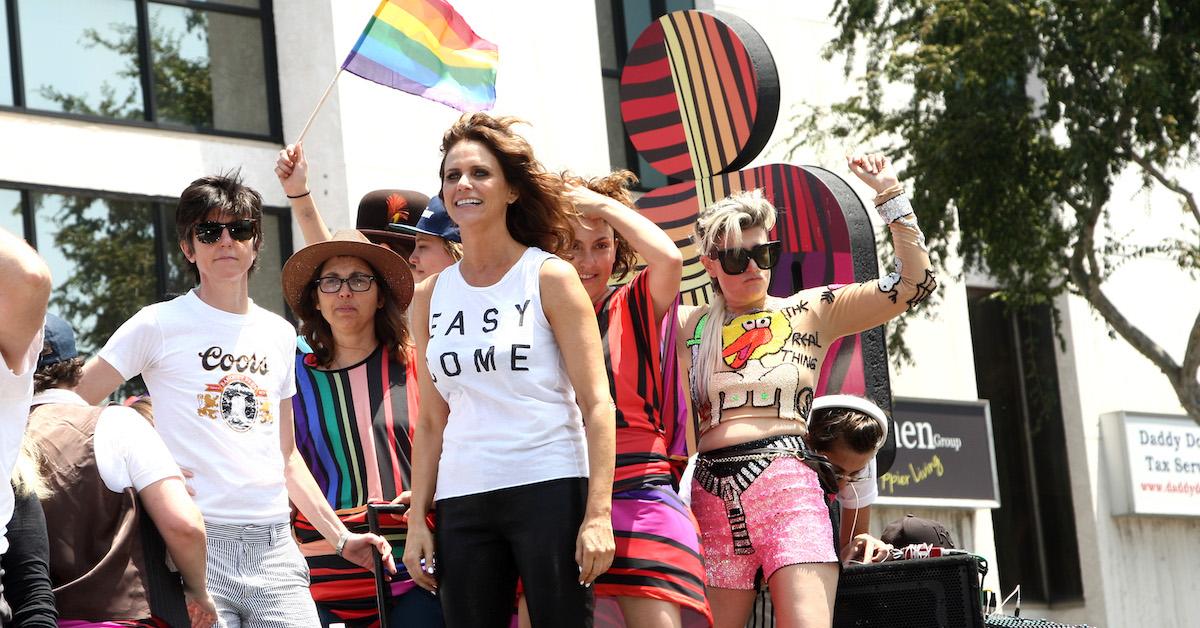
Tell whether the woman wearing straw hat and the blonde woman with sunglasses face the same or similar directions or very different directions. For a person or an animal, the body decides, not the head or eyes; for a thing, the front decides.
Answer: same or similar directions

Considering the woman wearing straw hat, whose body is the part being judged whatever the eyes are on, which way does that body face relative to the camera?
toward the camera

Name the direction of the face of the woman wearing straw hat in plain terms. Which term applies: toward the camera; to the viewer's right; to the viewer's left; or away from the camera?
toward the camera

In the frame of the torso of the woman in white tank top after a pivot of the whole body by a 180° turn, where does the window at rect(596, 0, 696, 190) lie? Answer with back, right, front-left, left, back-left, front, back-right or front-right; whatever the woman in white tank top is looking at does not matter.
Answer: front-left

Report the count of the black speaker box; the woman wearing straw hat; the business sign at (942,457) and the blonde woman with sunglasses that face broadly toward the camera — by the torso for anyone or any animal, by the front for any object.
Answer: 4

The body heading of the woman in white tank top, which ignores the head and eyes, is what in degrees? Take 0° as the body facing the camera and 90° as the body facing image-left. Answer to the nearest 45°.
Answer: approximately 45°

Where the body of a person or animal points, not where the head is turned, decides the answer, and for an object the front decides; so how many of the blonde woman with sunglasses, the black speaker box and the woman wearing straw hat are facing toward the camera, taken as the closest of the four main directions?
3

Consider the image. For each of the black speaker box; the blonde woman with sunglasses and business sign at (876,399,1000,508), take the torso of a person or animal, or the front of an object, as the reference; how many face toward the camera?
3

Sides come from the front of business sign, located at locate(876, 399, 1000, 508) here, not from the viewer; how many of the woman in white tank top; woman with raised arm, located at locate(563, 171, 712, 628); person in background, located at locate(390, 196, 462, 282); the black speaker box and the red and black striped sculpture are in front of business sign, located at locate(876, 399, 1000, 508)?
5

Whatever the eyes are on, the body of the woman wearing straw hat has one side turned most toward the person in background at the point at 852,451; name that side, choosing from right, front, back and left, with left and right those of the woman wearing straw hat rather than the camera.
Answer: left

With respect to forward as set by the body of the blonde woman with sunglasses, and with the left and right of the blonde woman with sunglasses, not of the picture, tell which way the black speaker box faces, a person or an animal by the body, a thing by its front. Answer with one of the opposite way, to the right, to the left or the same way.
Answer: the same way

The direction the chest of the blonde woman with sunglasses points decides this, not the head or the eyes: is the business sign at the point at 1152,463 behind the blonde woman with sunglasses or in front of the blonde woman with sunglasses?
behind

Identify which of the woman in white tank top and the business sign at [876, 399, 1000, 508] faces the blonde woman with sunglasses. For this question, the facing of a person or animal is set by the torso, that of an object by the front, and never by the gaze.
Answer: the business sign

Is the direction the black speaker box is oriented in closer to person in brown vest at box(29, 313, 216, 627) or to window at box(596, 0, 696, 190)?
the person in brown vest

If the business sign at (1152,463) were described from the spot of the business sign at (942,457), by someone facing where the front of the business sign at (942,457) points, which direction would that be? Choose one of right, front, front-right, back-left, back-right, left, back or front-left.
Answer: back-left

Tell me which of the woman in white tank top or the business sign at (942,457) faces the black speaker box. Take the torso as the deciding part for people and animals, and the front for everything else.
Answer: the business sign

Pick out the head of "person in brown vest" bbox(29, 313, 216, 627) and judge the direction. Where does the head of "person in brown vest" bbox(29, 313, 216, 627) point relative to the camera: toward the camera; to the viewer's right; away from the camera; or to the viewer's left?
away from the camera

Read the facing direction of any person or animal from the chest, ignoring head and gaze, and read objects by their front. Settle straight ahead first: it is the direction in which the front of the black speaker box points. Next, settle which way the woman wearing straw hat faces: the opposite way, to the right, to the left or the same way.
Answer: the same way

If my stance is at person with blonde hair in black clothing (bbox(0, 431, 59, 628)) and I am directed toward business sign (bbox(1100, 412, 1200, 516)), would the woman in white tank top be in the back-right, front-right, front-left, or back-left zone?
front-right

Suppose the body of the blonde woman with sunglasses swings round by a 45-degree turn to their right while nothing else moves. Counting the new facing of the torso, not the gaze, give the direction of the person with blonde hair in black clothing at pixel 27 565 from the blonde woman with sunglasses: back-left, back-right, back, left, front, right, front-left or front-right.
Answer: front

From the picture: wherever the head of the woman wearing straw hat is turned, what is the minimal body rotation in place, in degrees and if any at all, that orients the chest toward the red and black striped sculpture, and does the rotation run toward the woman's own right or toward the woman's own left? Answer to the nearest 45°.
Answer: approximately 135° to the woman's own left

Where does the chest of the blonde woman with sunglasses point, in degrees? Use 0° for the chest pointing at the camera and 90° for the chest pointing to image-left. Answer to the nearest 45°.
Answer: approximately 0°
